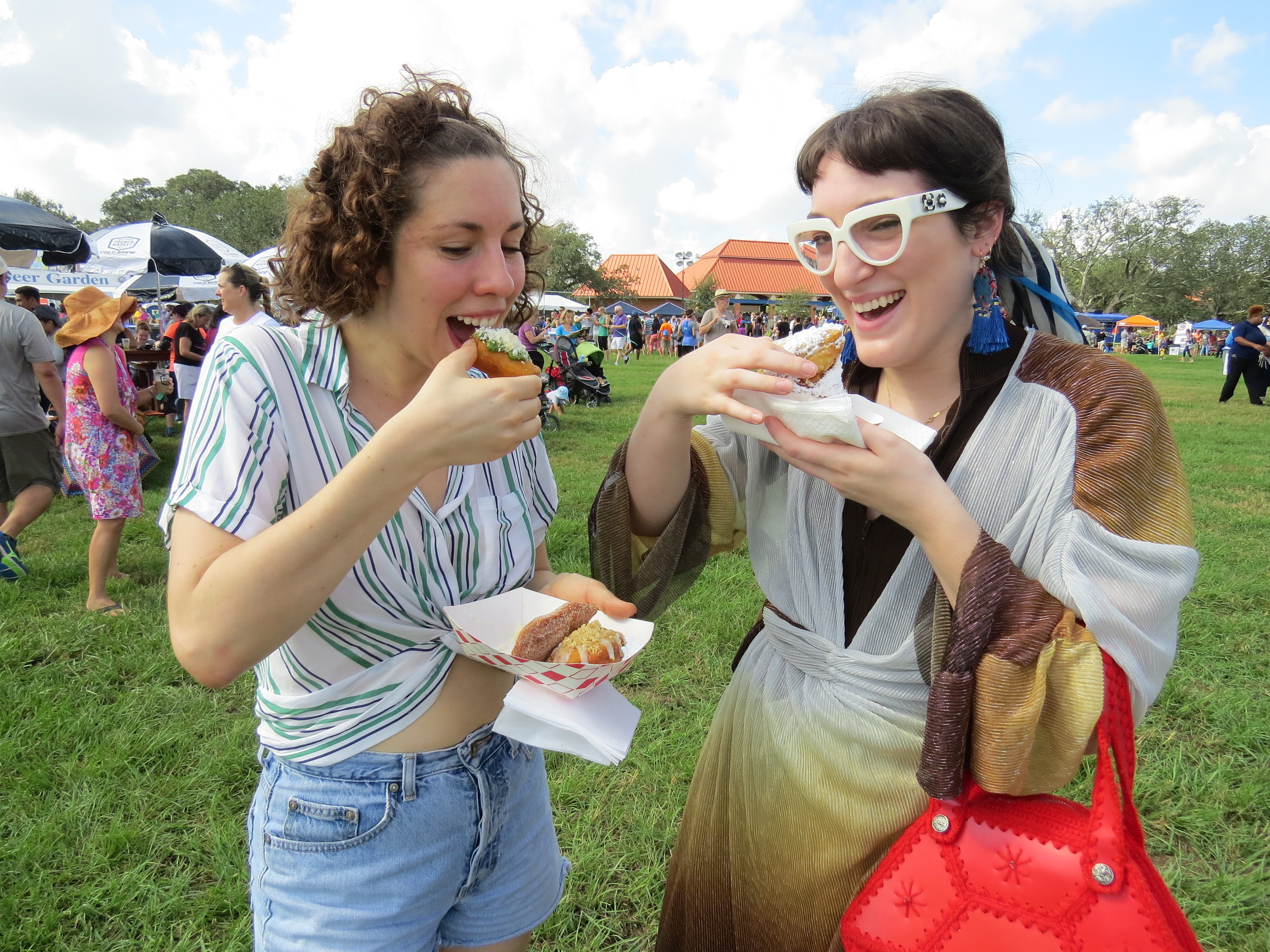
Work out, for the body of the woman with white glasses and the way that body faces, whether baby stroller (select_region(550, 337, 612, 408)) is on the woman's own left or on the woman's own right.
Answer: on the woman's own right

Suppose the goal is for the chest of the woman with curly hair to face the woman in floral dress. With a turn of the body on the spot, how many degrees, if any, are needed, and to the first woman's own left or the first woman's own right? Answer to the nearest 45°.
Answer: approximately 180°

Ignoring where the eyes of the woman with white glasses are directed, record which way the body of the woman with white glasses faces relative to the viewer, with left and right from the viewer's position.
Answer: facing the viewer and to the left of the viewer

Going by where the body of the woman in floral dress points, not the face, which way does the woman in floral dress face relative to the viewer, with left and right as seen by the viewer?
facing to the right of the viewer

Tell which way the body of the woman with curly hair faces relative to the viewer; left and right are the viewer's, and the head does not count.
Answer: facing the viewer and to the right of the viewer

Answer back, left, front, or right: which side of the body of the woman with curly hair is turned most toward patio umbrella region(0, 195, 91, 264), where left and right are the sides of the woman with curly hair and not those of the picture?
back

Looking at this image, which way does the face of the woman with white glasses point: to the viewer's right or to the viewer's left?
to the viewer's left

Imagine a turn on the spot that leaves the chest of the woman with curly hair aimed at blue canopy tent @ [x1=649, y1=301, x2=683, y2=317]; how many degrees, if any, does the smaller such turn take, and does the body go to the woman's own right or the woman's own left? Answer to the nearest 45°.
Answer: approximately 135° to the woman's own left

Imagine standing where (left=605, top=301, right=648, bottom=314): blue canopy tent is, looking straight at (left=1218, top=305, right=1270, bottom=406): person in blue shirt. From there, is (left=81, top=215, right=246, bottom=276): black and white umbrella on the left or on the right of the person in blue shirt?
right

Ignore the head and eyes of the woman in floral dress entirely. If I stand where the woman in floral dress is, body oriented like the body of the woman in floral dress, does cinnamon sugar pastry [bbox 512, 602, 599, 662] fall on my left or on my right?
on my right

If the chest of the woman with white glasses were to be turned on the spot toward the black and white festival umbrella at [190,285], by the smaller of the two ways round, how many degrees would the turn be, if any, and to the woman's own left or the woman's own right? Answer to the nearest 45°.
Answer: approximately 90° to the woman's own right
